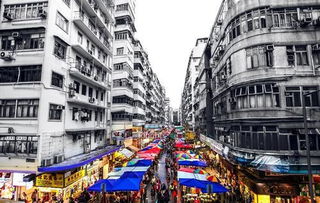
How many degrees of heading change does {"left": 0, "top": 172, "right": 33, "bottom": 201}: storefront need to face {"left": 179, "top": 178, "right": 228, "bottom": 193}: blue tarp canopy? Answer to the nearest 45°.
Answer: approximately 45° to its left

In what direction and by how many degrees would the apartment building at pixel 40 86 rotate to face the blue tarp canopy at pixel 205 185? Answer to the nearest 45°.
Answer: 0° — it already faces it

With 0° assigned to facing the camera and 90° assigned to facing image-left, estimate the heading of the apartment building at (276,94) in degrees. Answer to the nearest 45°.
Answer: approximately 45°

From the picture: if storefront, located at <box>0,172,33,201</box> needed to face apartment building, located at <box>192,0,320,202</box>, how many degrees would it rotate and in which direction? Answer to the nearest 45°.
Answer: approximately 45° to its left

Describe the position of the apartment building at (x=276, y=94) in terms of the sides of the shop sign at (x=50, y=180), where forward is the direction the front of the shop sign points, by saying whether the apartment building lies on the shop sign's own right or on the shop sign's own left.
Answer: on the shop sign's own left

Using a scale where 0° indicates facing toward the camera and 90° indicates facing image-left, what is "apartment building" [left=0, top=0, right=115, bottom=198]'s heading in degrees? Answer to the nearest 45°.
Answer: approximately 315°
